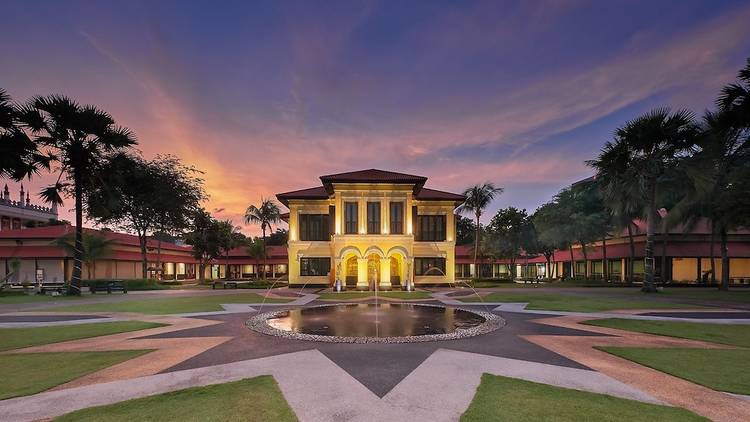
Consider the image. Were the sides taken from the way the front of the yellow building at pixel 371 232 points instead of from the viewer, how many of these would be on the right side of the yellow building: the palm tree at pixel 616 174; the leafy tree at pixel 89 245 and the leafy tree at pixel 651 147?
1

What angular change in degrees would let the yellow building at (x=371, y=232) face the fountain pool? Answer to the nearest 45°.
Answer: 0° — it already faces it

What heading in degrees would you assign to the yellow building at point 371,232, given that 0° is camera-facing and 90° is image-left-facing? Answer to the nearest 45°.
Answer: approximately 0°

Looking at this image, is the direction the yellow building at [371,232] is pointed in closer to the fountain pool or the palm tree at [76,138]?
the fountain pool

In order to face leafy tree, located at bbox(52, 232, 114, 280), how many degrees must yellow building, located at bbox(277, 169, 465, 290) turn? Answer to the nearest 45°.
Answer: approximately 90° to its right

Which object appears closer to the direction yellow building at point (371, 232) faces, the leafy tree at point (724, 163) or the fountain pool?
the fountain pool
